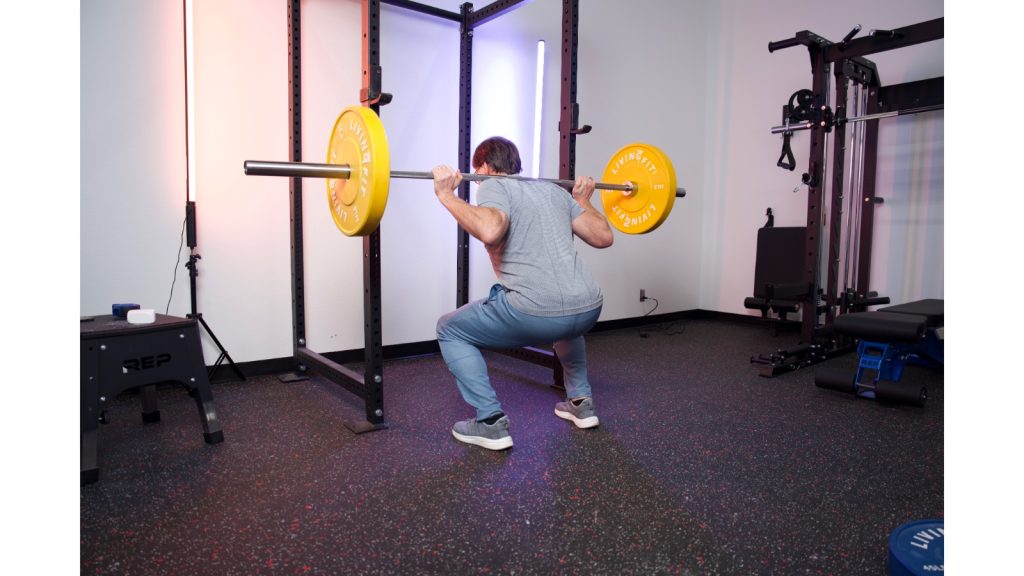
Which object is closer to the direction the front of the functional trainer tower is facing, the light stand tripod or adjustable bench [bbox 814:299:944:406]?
the light stand tripod

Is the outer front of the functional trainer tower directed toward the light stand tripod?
yes

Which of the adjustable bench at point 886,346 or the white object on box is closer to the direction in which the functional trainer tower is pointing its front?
the white object on box

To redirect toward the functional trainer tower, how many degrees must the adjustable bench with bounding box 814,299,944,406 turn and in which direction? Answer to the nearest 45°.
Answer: approximately 135° to its right

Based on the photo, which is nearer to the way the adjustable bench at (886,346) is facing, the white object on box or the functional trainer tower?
the white object on box

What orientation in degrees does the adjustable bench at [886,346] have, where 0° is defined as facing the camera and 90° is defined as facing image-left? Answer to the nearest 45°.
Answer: approximately 45°

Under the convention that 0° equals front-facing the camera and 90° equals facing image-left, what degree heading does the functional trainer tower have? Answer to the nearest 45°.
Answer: approximately 45°
